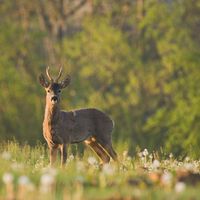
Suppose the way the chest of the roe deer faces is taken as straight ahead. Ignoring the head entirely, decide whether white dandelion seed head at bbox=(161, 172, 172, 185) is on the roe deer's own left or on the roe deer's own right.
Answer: on the roe deer's own left

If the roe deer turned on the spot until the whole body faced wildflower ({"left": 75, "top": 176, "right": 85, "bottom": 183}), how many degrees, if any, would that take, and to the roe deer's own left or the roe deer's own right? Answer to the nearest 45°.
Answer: approximately 45° to the roe deer's own left

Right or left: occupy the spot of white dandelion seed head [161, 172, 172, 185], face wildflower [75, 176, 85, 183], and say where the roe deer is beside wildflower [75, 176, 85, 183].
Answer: right

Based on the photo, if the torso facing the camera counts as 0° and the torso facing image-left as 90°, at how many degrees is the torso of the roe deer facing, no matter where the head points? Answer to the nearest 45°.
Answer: approximately 45°
